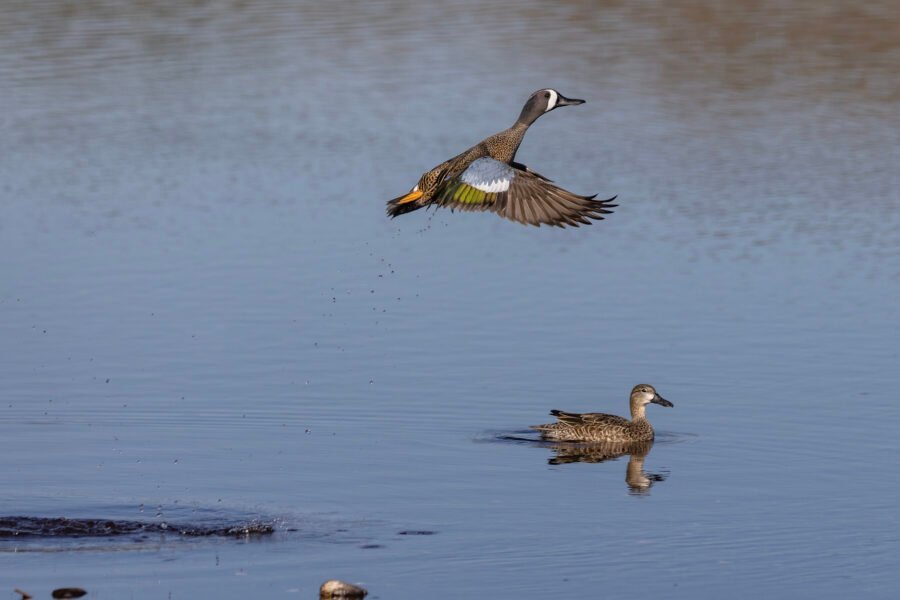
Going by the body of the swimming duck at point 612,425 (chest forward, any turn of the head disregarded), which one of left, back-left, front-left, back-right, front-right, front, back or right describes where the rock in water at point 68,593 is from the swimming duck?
back-right

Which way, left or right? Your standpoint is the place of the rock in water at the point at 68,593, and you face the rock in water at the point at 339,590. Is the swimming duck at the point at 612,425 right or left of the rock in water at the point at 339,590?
left

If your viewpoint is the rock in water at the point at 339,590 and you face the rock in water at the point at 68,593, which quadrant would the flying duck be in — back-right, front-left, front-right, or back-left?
back-right

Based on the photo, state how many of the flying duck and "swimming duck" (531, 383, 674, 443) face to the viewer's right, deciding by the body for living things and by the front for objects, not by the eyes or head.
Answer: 2

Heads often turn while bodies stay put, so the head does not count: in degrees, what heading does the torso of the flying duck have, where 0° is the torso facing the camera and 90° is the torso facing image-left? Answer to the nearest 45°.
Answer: approximately 270°

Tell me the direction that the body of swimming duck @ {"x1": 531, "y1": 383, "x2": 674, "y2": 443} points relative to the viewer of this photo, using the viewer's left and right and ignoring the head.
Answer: facing to the right of the viewer
